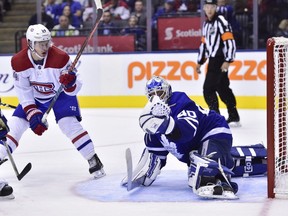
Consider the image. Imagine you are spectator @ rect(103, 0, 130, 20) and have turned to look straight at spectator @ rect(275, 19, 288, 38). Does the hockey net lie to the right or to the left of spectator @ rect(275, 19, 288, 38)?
right

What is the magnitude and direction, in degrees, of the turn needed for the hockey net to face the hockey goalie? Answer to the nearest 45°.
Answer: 0° — it already faces them

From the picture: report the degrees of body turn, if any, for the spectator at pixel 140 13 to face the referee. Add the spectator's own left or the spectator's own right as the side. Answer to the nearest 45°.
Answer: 0° — they already face them

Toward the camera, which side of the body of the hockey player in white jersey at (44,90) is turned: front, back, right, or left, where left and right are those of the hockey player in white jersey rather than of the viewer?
front

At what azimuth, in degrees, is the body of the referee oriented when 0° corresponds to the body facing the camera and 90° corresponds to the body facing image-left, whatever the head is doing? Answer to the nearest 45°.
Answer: approximately 45°

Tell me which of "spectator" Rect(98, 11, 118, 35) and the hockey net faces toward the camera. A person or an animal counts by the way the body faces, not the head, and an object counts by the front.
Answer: the spectator

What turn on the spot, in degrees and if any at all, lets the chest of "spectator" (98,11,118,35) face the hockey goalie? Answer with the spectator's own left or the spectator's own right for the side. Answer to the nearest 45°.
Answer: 0° — they already face them

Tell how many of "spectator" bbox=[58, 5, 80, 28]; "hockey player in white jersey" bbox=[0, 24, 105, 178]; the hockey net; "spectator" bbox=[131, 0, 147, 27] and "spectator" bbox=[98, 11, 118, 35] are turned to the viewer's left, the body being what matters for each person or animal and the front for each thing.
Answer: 1

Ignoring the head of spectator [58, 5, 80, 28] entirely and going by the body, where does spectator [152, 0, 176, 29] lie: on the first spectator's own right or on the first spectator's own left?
on the first spectator's own left

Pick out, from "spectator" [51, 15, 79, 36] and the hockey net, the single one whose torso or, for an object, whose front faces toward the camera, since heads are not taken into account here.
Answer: the spectator

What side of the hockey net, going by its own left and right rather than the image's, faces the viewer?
left

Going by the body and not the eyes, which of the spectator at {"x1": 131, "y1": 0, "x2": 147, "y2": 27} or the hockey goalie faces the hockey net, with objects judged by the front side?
the spectator

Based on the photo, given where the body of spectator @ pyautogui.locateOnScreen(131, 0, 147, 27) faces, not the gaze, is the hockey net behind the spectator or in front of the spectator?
in front

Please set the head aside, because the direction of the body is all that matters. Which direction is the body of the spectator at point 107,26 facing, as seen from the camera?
toward the camera
